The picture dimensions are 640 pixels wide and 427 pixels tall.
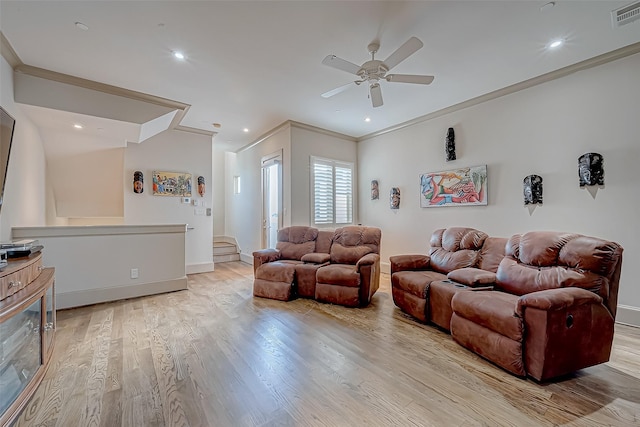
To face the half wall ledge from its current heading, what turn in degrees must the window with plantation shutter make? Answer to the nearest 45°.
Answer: approximately 90° to its right

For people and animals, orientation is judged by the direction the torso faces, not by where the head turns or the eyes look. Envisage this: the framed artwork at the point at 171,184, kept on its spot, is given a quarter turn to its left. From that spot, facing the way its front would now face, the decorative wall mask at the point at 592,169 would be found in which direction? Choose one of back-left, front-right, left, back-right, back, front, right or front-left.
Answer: front-right

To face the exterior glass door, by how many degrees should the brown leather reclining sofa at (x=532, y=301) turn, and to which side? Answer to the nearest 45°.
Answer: approximately 45° to its right

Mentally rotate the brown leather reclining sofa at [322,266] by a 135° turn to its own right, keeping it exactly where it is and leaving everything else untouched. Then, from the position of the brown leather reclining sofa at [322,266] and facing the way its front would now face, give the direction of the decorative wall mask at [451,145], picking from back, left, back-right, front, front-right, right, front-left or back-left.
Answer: right

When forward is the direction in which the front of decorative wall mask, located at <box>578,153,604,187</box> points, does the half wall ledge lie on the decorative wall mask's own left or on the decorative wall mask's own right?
on the decorative wall mask's own right
